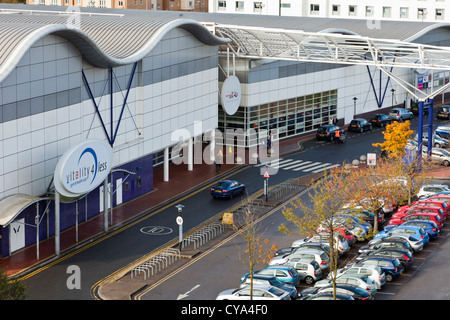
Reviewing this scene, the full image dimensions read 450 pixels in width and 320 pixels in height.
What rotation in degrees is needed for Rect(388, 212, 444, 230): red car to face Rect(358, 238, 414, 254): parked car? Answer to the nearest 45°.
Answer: approximately 90° to its left

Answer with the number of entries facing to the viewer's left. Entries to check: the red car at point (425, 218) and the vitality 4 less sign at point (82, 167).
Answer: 1

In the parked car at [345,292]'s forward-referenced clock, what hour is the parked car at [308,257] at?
the parked car at [308,257] is roughly at 1 o'clock from the parked car at [345,292].

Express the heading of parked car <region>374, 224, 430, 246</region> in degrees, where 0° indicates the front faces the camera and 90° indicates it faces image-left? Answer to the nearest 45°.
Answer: approximately 135°

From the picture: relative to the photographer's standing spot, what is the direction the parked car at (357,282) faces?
facing away from the viewer and to the left of the viewer

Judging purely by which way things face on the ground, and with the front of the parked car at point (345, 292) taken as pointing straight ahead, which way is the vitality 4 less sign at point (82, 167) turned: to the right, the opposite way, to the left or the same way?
the opposite way

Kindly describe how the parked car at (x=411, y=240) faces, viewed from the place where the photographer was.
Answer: facing away from the viewer and to the left of the viewer

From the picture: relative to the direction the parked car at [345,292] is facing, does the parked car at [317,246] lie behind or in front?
in front

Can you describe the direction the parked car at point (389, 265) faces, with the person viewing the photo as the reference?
facing away from the viewer and to the left of the viewer

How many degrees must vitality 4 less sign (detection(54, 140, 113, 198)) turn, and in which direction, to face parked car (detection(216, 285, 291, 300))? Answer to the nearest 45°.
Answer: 0° — it already faces it

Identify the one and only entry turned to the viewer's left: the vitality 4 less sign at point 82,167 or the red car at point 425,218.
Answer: the red car

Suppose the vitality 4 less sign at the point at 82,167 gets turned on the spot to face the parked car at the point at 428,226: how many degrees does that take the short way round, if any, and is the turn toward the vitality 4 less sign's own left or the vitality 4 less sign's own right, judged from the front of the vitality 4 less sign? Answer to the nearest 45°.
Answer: approximately 45° to the vitality 4 less sign's own left

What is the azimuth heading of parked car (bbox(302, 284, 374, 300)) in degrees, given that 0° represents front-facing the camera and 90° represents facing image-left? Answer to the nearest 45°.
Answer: approximately 135°
